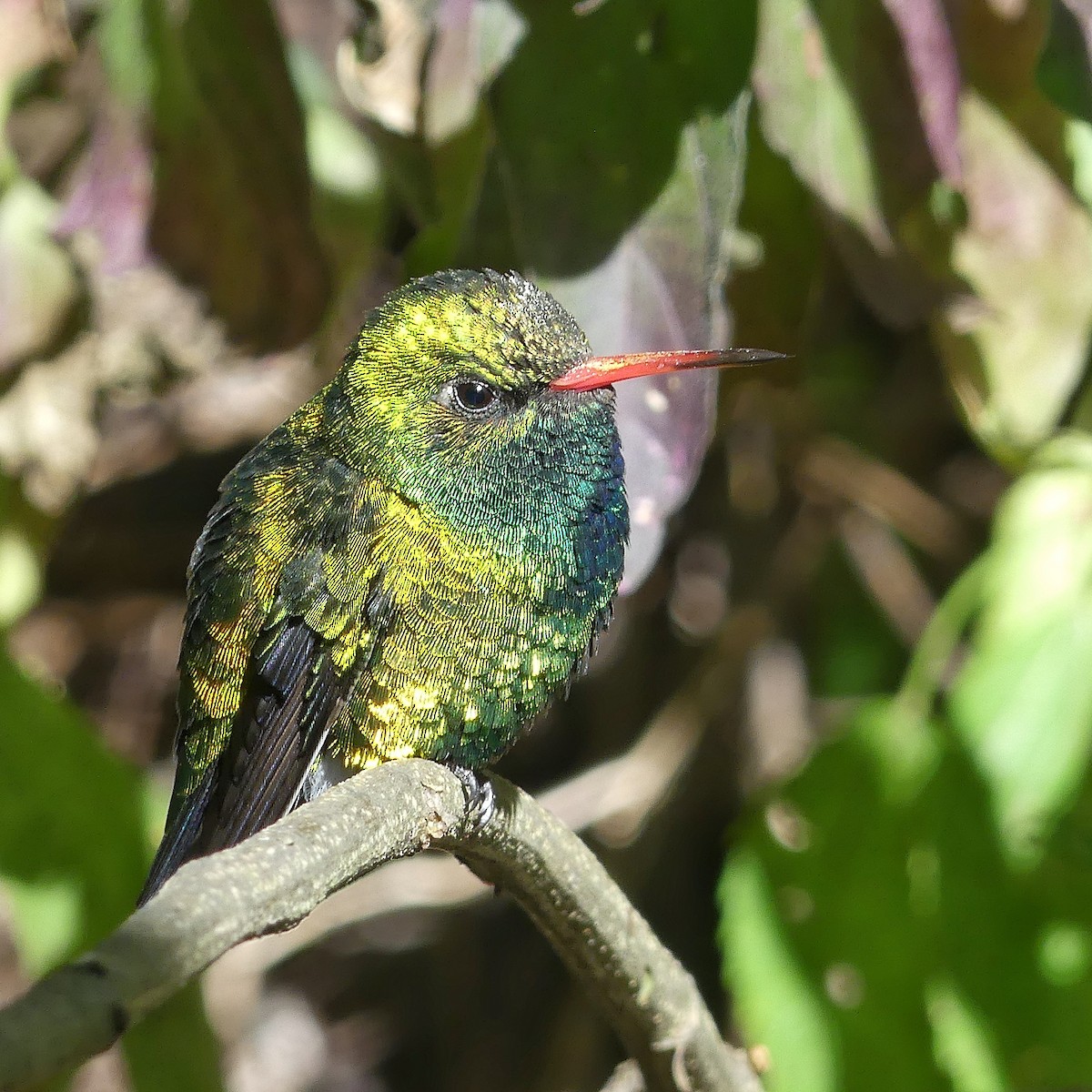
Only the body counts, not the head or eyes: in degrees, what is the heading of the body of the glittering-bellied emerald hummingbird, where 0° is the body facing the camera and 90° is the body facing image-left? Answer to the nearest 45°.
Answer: approximately 270°

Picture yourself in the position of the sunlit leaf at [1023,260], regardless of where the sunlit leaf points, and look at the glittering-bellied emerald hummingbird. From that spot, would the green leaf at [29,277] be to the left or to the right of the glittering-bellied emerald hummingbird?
right
